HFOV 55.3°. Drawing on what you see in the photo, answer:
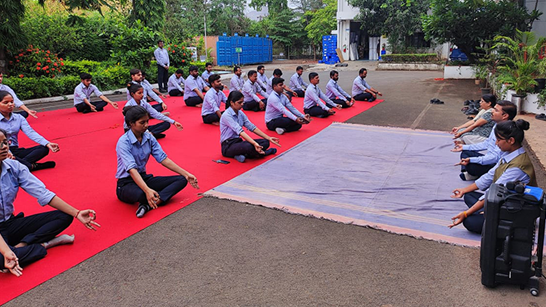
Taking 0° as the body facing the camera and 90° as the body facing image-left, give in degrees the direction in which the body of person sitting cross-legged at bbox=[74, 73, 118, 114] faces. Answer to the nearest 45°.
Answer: approximately 315°

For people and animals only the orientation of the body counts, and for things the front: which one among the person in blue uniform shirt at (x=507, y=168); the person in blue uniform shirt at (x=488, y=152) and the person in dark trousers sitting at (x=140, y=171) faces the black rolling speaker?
the person in dark trousers sitting

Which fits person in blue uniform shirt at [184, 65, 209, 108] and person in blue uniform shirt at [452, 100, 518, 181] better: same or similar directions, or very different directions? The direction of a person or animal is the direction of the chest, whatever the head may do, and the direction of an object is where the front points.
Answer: very different directions

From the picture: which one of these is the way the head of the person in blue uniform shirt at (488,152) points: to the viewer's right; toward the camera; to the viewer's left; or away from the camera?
to the viewer's left

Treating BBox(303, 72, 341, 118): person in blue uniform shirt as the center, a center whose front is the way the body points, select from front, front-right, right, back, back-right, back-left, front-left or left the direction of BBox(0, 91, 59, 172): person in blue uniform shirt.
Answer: right

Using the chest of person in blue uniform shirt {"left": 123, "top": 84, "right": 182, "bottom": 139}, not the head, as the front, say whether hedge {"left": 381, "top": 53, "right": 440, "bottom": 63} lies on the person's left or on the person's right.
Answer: on the person's left

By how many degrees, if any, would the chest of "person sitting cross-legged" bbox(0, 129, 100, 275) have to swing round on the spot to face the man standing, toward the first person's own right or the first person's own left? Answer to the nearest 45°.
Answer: approximately 135° to the first person's own left

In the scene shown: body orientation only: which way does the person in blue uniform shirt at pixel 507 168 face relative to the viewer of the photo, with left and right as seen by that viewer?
facing to the left of the viewer

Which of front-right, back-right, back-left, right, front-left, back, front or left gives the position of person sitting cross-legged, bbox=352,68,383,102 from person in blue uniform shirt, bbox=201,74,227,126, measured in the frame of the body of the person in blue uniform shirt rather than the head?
left

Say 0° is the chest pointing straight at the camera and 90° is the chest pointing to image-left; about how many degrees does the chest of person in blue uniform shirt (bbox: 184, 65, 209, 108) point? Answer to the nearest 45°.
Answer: approximately 315°

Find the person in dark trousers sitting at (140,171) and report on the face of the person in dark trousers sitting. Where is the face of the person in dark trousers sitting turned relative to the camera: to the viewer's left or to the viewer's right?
to the viewer's right

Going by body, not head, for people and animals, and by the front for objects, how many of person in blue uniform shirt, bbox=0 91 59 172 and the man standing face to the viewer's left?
0
